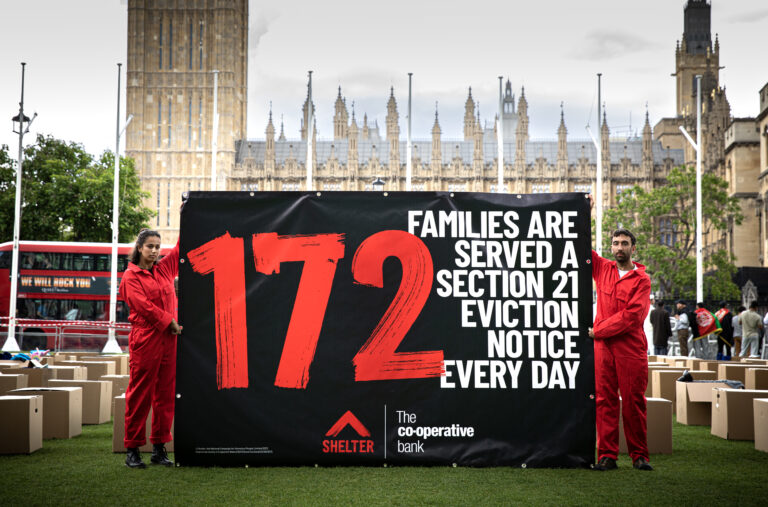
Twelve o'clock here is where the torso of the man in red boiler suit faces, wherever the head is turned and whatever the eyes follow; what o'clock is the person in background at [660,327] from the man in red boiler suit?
The person in background is roughly at 6 o'clock from the man in red boiler suit.

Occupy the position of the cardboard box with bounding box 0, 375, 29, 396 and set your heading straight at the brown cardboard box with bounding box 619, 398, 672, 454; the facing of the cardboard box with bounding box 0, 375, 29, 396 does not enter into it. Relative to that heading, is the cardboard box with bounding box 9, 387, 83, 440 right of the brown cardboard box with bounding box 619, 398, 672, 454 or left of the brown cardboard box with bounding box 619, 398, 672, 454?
right

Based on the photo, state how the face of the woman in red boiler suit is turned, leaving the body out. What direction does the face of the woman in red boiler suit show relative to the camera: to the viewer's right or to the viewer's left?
to the viewer's right

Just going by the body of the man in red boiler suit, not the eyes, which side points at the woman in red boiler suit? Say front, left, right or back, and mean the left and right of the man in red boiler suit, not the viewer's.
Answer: right

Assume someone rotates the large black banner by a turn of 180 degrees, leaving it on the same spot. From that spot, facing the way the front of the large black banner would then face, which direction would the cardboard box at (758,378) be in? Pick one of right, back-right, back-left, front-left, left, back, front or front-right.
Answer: front-right

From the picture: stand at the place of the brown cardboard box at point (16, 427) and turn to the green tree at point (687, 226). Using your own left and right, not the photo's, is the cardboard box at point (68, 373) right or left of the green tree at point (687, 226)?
left

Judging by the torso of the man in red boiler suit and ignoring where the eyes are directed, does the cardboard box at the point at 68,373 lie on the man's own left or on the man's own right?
on the man's own right
